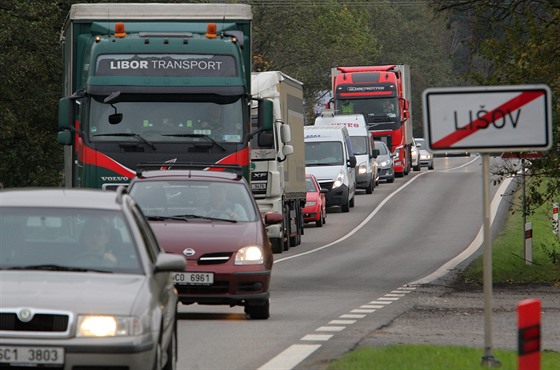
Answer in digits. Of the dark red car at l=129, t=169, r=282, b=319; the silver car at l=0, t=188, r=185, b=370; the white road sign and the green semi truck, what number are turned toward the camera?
4

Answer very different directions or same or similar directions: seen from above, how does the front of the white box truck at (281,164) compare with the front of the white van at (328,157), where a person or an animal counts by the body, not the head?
same or similar directions

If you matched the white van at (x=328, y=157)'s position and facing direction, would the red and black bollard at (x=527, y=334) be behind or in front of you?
in front

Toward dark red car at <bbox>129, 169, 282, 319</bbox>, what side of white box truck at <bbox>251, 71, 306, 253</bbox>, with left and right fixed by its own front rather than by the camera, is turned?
front

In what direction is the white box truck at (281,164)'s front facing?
toward the camera

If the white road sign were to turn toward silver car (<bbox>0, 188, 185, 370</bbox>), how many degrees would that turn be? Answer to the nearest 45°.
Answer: approximately 45° to its right

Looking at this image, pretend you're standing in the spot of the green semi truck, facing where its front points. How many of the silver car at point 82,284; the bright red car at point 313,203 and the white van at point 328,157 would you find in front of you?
1

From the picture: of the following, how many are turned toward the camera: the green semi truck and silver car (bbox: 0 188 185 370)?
2

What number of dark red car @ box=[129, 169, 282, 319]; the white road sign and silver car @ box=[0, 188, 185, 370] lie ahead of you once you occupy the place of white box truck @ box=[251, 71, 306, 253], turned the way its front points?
3

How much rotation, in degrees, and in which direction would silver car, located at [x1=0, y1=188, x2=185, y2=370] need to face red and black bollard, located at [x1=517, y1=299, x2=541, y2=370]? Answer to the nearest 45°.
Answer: approximately 45° to its left

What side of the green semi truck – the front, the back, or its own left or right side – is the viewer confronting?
front

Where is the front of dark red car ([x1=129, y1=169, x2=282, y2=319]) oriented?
toward the camera

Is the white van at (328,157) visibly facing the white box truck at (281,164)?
yes

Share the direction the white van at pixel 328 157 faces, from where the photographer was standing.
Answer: facing the viewer

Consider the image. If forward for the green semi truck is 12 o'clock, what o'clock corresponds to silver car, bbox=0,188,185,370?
The silver car is roughly at 12 o'clock from the green semi truck.
